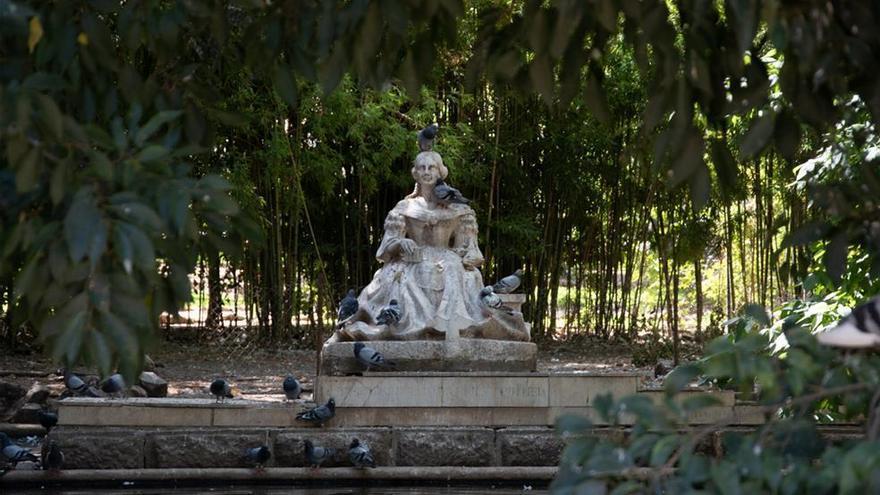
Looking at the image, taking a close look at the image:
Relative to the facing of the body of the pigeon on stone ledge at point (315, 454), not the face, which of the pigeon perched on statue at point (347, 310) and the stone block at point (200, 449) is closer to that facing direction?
the stone block

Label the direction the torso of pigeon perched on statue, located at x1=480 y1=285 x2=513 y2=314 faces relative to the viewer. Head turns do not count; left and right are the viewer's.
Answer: facing to the left of the viewer

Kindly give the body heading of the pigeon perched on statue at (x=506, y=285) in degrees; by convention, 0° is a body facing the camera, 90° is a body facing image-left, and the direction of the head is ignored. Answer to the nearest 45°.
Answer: approximately 270°

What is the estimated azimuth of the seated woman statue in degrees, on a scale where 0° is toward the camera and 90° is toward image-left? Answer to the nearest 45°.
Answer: approximately 0°

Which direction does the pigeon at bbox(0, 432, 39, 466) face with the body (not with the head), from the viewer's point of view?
to the viewer's left
